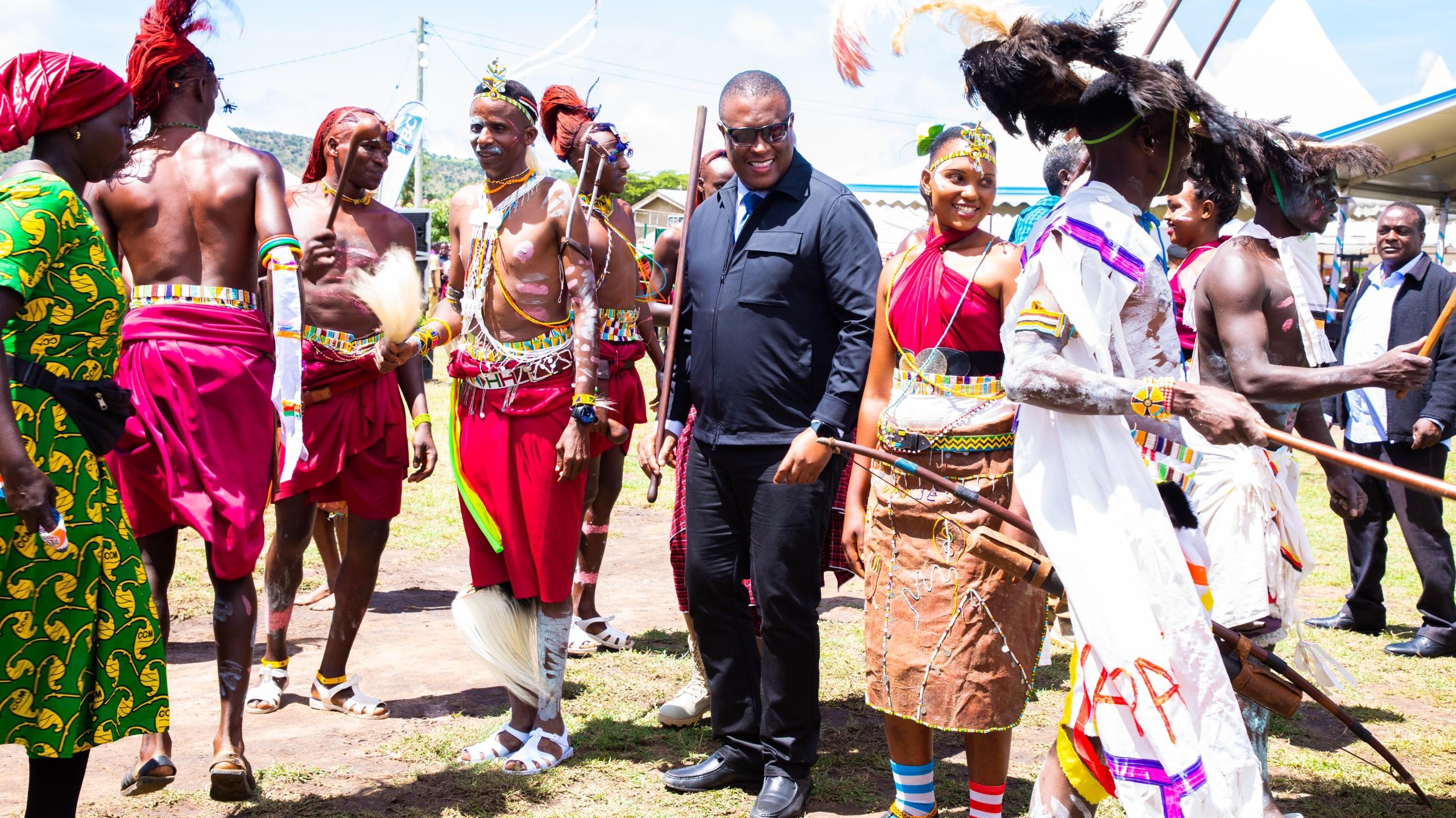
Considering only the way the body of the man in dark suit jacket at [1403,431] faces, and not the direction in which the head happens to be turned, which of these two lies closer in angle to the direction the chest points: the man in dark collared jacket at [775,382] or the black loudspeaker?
the man in dark collared jacket

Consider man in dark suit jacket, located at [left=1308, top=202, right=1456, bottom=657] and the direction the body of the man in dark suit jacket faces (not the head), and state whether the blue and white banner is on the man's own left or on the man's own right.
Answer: on the man's own right

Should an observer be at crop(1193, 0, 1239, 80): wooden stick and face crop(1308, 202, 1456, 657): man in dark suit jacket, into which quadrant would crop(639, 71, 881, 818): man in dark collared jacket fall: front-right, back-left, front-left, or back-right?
back-left

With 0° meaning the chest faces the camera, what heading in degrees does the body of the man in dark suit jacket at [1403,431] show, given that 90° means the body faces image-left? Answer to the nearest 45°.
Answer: approximately 45°
